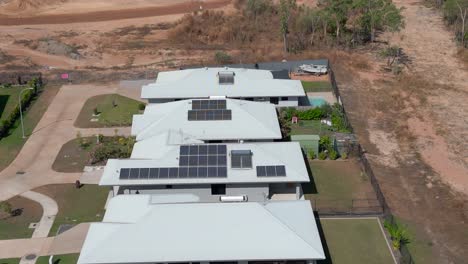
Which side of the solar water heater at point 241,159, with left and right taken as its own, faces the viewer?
front

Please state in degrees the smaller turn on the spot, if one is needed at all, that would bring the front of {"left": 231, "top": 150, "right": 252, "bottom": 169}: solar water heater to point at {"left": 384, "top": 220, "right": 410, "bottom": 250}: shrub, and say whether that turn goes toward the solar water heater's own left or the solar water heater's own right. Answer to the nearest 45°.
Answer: approximately 45° to the solar water heater's own left

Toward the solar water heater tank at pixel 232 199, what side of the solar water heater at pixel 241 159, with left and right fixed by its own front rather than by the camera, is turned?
front

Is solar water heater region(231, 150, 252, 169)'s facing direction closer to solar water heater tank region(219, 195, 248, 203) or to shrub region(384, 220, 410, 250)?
the solar water heater tank
